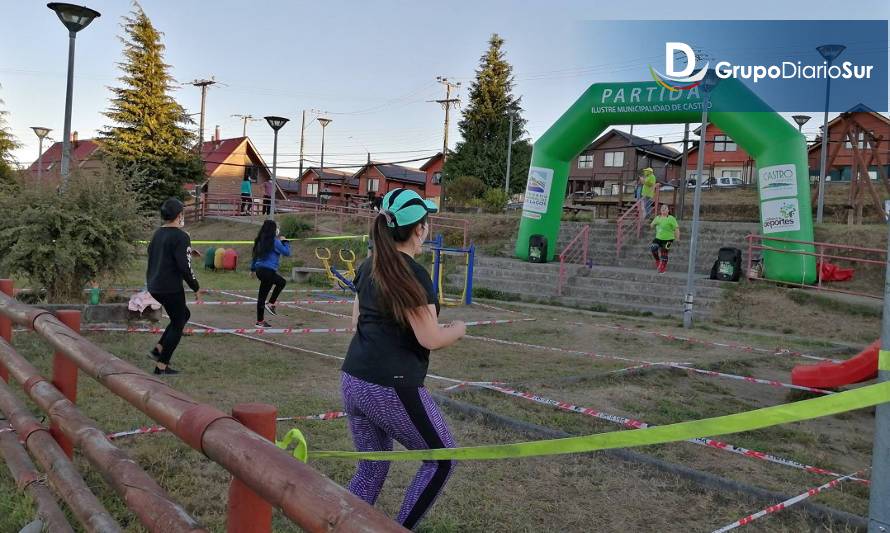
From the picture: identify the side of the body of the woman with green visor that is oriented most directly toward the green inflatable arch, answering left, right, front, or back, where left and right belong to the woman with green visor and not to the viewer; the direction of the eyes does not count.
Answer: front

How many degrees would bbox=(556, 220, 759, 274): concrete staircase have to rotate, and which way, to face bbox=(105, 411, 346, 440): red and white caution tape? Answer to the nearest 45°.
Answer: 0° — it already faces it

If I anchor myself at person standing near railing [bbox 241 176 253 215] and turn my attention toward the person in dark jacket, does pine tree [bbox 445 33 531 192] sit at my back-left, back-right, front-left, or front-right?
back-left

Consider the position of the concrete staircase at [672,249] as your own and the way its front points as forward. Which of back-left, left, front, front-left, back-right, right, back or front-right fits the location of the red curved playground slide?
front

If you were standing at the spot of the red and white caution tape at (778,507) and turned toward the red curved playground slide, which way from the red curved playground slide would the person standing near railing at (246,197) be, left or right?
left

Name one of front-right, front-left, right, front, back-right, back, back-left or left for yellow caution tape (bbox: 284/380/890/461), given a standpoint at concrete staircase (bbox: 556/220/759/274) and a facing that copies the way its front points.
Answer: front

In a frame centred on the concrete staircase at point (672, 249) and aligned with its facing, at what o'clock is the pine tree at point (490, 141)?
The pine tree is roughly at 5 o'clock from the concrete staircase.

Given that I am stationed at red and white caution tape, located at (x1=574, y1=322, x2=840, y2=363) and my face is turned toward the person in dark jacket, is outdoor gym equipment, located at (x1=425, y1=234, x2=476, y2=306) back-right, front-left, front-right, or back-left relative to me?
front-right

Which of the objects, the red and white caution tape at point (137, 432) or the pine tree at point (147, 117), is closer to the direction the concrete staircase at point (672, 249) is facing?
the red and white caution tape

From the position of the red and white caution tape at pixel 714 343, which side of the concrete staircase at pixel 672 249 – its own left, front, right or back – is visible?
front

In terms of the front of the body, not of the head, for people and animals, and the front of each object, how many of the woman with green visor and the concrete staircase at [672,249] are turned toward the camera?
1

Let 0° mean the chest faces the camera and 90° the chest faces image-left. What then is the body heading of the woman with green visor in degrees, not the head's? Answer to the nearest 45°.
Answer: approximately 225°

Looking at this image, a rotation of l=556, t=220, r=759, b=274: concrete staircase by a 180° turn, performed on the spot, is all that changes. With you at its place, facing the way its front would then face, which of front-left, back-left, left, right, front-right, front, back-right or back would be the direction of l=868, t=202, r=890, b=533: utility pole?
back

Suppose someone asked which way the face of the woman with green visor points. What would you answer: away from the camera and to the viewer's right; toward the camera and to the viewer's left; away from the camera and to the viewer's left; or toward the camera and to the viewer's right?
away from the camera and to the viewer's right

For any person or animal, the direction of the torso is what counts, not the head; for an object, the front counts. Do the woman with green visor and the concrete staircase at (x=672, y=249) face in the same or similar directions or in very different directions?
very different directions

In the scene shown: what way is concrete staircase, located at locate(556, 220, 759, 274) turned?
toward the camera

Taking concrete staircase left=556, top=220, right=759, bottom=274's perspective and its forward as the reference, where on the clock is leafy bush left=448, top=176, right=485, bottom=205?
The leafy bush is roughly at 5 o'clock from the concrete staircase.

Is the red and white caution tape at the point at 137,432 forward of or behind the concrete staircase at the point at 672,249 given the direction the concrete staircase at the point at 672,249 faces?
forward

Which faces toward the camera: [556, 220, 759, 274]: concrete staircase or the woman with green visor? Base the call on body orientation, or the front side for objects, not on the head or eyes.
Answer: the concrete staircase

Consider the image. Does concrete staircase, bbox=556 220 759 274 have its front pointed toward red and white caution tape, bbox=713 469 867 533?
yes
